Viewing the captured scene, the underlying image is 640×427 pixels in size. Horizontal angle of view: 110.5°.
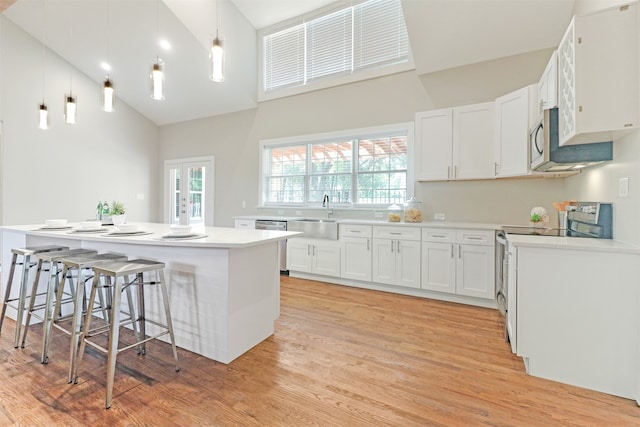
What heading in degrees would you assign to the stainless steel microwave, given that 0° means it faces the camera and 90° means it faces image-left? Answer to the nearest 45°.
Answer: approximately 90°

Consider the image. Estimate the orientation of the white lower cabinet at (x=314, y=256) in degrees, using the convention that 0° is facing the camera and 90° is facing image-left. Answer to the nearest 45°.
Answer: approximately 45°

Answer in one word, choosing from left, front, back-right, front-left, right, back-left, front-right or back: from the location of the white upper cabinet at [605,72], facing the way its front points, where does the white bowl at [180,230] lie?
front-left

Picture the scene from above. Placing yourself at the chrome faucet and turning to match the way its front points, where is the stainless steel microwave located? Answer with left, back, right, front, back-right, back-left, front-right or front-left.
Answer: left

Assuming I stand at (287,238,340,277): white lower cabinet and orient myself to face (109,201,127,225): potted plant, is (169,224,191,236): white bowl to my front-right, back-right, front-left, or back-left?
front-left

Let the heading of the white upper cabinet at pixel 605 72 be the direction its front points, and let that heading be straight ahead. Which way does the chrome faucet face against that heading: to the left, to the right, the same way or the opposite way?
to the left

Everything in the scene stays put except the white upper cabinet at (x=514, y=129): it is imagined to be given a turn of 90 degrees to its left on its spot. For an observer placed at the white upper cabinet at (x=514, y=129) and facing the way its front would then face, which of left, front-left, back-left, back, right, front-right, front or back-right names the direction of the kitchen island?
right

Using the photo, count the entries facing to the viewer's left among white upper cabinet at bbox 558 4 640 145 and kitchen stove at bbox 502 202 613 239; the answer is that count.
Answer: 2

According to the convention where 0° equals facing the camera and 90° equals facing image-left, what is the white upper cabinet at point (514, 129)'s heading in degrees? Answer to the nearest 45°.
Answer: approximately 45°

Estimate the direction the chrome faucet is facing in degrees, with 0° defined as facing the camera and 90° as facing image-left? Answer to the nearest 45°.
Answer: approximately 45°

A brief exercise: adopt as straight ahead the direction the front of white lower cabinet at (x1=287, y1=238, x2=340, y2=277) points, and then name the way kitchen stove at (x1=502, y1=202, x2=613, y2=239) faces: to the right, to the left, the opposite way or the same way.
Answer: to the right

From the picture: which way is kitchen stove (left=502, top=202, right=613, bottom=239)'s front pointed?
to the viewer's left

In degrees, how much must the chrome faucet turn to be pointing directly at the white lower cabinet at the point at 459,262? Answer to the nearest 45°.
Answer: approximately 90° to its left

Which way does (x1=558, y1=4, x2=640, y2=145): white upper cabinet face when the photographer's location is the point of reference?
facing to the left of the viewer
